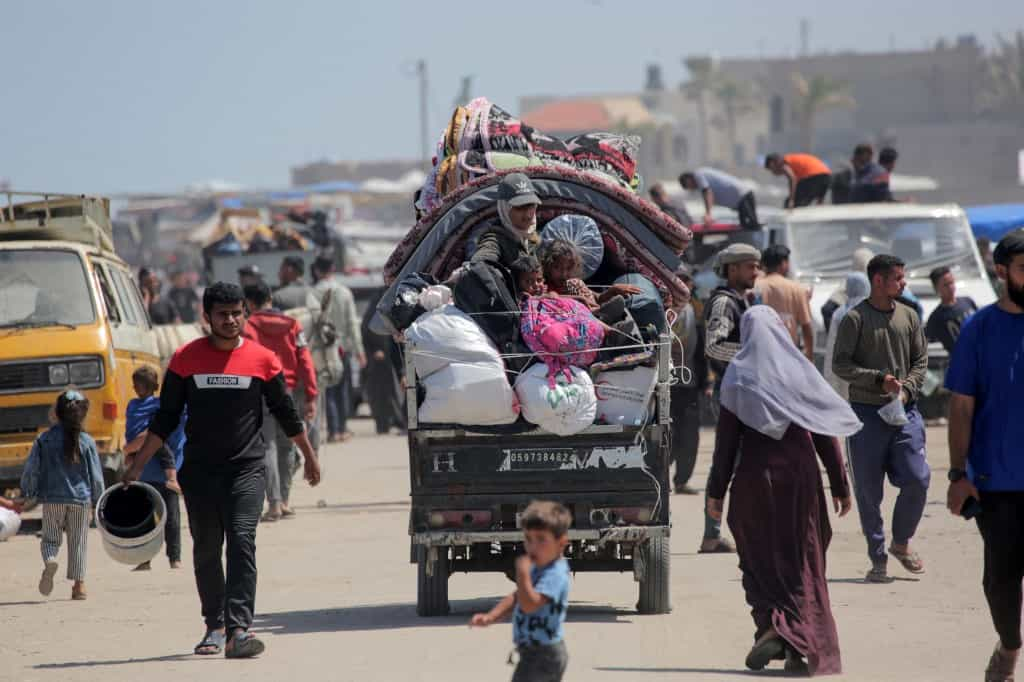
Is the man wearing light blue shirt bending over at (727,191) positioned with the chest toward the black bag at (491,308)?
no

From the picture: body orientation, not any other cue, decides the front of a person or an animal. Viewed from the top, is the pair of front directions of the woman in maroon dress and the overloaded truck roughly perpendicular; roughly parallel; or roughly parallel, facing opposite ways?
roughly parallel

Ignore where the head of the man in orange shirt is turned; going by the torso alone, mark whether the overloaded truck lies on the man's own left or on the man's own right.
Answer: on the man's own left

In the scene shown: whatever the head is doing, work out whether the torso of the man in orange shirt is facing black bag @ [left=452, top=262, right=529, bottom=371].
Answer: no

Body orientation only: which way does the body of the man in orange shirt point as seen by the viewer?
to the viewer's left

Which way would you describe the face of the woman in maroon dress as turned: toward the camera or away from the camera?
away from the camera

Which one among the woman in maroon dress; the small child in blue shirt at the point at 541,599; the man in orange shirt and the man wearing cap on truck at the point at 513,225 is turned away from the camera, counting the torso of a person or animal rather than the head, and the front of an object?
the woman in maroon dress

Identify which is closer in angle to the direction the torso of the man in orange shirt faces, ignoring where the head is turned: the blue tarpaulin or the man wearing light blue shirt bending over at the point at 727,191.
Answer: the man wearing light blue shirt bending over

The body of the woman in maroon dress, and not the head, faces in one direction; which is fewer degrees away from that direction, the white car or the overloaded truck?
the white car

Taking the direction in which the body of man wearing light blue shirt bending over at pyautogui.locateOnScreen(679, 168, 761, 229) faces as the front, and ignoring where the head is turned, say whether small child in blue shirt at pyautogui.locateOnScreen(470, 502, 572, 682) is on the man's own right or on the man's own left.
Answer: on the man's own left

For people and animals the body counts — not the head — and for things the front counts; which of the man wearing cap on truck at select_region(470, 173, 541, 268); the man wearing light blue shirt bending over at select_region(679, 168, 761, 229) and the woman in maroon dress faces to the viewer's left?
the man wearing light blue shirt bending over at select_region(679, 168, 761, 229)

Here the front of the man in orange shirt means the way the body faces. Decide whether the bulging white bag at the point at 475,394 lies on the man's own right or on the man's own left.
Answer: on the man's own left

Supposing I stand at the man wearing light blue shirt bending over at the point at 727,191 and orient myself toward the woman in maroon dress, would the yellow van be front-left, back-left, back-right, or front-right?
front-right

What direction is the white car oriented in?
toward the camera

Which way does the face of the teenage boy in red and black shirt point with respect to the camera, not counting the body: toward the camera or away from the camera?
toward the camera

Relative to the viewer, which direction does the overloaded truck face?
away from the camera

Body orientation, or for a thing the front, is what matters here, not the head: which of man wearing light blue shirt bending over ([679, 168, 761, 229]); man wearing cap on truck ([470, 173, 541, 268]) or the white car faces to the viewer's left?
man wearing light blue shirt bending over ([679, 168, 761, 229])

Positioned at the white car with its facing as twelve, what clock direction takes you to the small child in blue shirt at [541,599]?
The small child in blue shirt is roughly at 12 o'clock from the white car.
